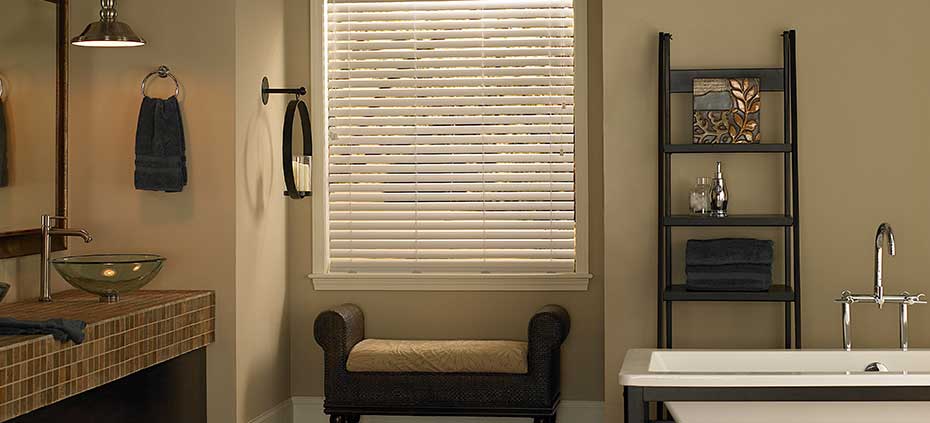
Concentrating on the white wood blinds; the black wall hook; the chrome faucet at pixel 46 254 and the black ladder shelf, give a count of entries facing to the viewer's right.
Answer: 2

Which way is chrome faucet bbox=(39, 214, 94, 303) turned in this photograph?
to the viewer's right

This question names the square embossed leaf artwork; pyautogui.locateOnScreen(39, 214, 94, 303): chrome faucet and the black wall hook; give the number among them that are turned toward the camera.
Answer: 1

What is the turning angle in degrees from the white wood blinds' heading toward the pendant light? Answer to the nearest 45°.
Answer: approximately 45° to its right

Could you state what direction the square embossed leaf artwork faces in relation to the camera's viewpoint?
facing the viewer

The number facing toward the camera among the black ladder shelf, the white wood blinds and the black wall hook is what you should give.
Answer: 2

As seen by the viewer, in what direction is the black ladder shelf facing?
toward the camera

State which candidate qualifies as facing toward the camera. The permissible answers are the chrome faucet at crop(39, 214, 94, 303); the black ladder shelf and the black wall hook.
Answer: the black ladder shelf

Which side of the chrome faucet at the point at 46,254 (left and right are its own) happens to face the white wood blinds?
front

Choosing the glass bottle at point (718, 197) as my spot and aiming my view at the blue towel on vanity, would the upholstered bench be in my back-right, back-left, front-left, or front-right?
front-right

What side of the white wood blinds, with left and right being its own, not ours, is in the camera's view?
front

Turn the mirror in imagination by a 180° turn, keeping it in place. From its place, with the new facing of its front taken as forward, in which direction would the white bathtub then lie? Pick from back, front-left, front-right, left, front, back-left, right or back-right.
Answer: back

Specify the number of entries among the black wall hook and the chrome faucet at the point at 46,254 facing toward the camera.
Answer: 0

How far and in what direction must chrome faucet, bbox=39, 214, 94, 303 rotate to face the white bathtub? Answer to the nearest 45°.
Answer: approximately 45° to its right

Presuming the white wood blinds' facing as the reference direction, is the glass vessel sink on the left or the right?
on its right

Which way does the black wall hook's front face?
to the viewer's right
